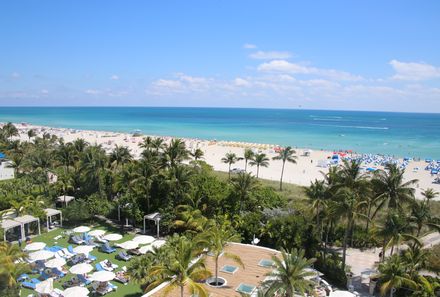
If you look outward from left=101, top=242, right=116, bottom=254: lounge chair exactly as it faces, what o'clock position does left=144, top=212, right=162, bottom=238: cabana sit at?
The cabana is roughly at 9 o'clock from the lounge chair.

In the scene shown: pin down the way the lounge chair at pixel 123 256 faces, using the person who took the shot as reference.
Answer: facing the viewer and to the right of the viewer

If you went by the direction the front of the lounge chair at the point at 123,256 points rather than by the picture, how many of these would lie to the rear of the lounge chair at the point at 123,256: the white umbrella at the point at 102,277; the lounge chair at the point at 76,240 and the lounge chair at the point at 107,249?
2

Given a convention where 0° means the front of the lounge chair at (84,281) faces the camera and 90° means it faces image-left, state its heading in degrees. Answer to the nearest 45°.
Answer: approximately 315°

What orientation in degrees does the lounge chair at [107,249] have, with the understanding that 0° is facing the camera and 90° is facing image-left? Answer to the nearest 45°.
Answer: approximately 315°

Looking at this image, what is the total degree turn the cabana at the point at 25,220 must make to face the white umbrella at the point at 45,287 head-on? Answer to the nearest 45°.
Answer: approximately 45° to its right
